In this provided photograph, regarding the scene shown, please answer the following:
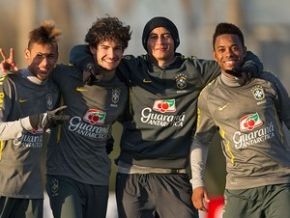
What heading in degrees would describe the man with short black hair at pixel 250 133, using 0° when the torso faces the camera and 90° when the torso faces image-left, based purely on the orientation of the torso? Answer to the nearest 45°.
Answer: approximately 0°

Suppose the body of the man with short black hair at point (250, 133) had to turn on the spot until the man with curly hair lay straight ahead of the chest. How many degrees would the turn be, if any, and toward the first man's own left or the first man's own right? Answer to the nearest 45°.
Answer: approximately 90° to the first man's own right

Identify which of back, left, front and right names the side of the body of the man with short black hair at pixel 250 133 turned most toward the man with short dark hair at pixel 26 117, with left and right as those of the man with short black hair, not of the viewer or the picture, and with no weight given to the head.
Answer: right
